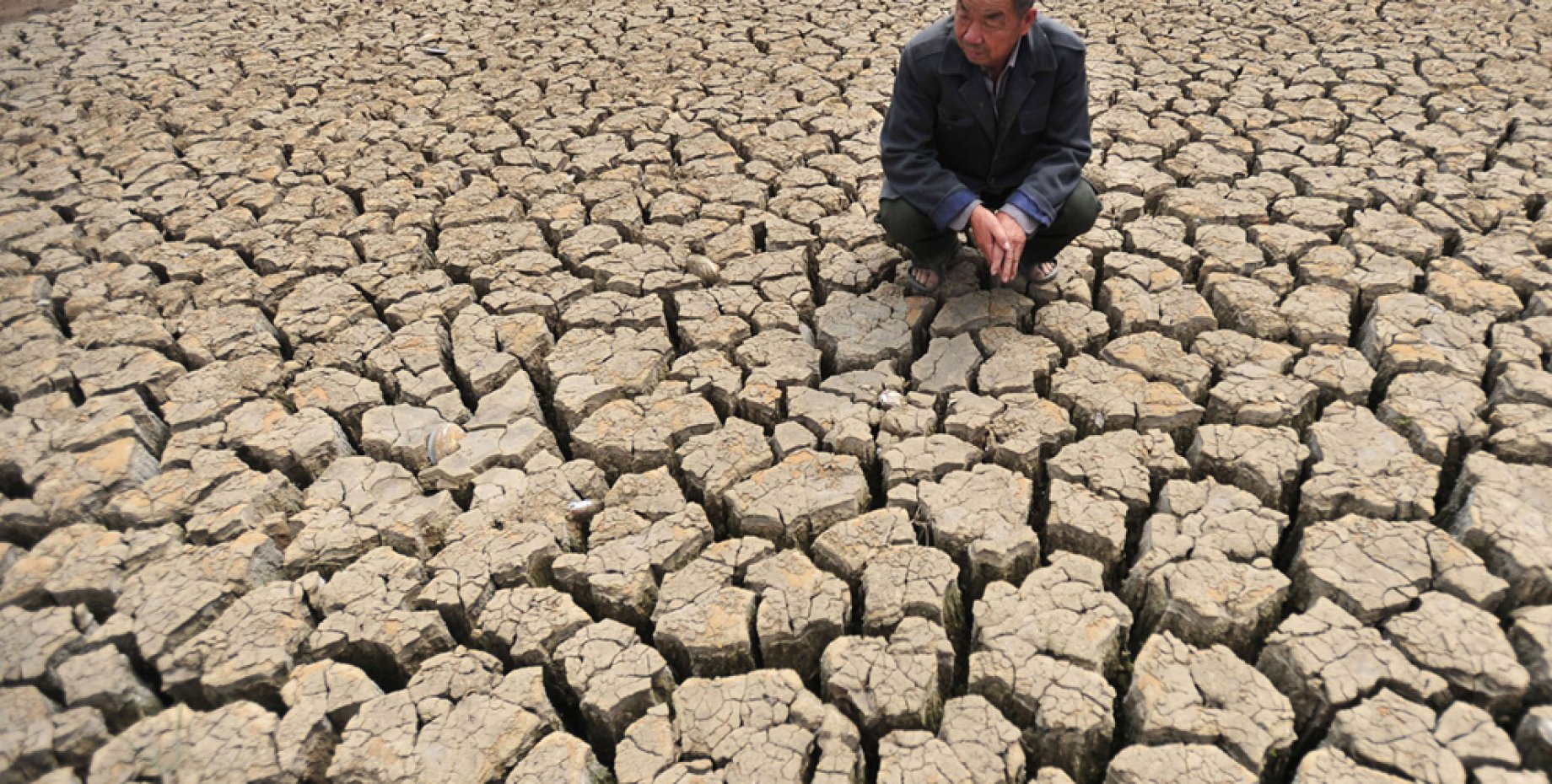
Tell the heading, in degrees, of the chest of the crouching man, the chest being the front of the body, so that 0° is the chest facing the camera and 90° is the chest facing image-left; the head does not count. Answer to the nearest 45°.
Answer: approximately 0°
